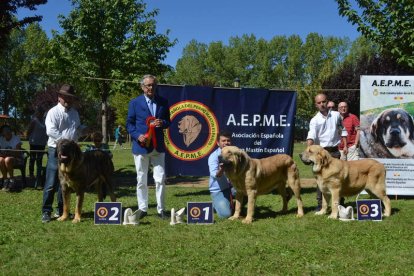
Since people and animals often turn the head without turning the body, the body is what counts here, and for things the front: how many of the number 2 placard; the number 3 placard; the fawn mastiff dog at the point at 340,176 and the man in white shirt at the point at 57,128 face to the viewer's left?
1

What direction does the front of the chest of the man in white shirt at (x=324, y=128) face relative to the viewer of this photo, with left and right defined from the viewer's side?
facing the viewer

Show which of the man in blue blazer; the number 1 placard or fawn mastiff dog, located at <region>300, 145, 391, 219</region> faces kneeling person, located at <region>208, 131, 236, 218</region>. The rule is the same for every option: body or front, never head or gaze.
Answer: the fawn mastiff dog

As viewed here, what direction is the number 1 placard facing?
toward the camera

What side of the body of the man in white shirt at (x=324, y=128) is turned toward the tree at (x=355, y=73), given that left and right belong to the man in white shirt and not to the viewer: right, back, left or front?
back

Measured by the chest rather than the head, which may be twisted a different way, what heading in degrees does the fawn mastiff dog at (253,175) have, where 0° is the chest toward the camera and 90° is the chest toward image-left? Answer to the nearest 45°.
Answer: approximately 45°

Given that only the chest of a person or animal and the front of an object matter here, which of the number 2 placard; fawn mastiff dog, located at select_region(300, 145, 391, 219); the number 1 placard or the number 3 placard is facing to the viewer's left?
the fawn mastiff dog

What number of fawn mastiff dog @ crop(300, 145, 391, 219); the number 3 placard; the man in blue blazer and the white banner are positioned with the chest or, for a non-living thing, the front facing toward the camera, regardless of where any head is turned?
3

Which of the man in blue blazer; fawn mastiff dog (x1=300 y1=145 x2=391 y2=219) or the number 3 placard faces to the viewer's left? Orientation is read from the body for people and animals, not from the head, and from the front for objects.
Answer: the fawn mastiff dog

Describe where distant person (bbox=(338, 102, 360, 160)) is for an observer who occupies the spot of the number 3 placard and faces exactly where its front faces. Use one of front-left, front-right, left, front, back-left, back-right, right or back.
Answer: back

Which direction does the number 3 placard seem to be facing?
toward the camera

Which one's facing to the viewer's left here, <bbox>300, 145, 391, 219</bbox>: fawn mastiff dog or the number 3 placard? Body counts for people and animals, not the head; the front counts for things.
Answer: the fawn mastiff dog

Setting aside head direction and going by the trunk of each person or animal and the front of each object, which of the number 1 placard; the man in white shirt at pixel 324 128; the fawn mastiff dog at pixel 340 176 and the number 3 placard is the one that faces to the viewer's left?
the fawn mastiff dog

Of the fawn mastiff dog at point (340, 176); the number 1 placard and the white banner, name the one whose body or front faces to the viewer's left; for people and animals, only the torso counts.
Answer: the fawn mastiff dog
